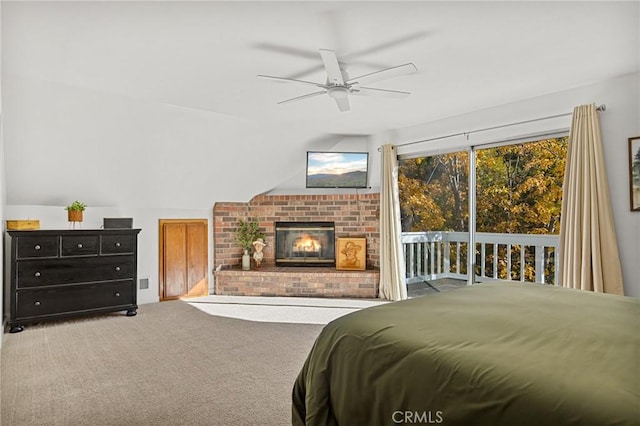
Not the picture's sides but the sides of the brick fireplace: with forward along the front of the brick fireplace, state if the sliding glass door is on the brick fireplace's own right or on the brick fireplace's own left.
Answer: on the brick fireplace's own left

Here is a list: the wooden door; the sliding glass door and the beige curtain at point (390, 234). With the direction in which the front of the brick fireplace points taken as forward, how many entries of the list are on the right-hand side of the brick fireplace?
1

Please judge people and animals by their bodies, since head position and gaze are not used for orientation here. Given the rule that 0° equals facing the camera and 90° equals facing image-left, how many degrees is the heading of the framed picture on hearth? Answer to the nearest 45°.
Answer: approximately 0°

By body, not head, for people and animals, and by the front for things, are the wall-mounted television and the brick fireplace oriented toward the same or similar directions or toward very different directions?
same or similar directions

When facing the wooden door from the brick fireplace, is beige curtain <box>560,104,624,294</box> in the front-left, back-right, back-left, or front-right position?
back-left

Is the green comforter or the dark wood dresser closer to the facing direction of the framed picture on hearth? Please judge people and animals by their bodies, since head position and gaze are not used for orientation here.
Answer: the green comforter

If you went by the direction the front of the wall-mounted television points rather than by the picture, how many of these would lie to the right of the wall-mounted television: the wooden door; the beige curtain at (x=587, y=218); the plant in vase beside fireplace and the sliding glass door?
2

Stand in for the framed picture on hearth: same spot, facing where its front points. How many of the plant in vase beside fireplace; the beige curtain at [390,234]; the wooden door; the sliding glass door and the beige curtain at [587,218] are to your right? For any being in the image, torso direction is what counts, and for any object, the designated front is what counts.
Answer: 2

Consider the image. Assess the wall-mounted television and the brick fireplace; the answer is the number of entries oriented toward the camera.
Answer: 2

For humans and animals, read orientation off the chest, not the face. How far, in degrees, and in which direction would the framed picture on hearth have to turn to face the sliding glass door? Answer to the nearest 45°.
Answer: approximately 45° to its left

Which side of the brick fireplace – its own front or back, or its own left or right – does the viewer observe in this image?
front

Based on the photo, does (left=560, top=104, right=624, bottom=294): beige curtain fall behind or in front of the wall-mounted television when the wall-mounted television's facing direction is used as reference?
in front

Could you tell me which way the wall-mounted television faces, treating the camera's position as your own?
facing the viewer

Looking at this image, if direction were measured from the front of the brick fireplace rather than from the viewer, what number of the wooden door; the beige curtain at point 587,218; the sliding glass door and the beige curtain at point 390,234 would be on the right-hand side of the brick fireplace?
1

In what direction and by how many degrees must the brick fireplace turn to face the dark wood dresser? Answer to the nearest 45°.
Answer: approximately 45° to its right
